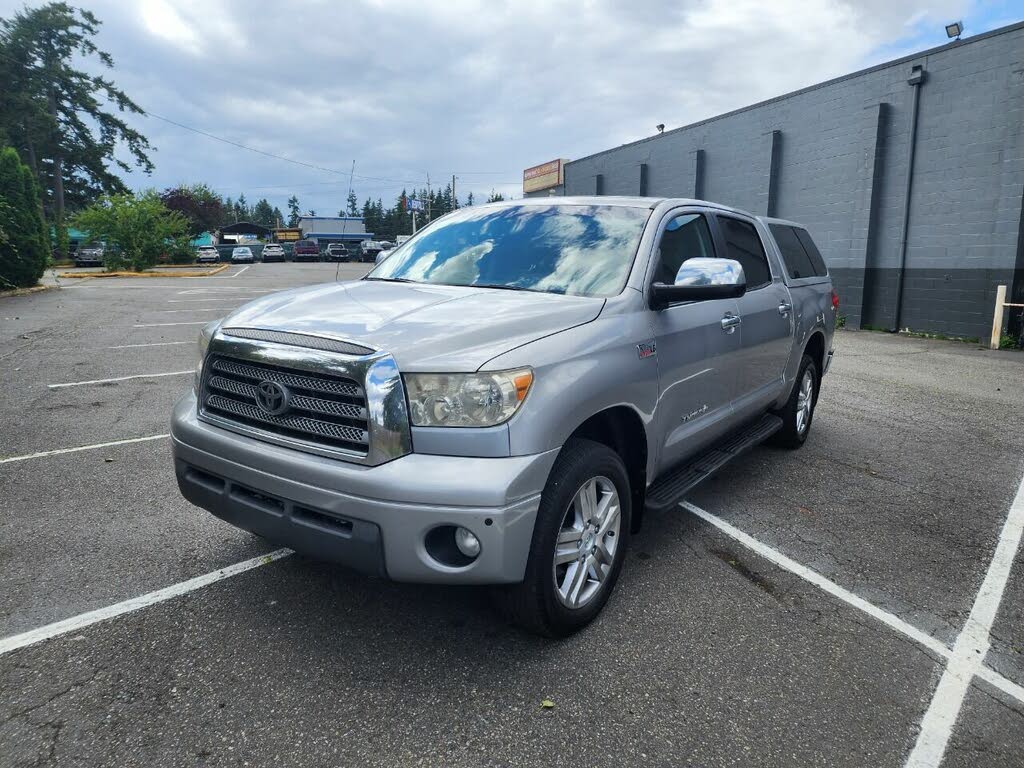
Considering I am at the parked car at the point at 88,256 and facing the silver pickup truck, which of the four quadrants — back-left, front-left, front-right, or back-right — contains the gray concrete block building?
front-left

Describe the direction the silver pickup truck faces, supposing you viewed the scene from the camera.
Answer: facing the viewer and to the left of the viewer

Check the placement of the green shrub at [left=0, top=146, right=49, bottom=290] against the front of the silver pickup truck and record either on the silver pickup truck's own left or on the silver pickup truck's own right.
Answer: on the silver pickup truck's own right

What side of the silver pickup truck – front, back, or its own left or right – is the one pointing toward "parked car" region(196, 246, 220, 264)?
right

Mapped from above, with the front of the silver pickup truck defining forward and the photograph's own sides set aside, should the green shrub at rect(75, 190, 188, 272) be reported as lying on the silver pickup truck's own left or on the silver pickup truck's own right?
on the silver pickup truck's own right

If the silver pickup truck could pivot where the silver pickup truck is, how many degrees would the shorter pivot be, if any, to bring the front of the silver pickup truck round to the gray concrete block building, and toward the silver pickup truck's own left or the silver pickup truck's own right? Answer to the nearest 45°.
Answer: approximately 180°

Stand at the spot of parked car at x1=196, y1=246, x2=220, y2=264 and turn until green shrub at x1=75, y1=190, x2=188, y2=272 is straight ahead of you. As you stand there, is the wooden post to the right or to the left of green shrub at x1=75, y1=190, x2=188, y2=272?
left

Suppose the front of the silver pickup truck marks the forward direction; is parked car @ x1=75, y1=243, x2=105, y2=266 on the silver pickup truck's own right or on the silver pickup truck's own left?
on the silver pickup truck's own right

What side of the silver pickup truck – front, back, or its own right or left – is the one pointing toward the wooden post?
back
